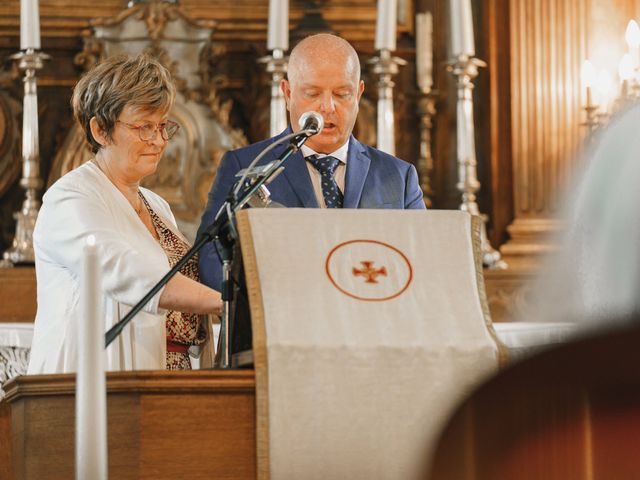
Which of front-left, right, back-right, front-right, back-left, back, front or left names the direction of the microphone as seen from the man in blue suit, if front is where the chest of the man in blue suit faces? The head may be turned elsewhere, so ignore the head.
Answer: front

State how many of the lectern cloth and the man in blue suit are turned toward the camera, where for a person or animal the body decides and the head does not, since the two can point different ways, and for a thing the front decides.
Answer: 2

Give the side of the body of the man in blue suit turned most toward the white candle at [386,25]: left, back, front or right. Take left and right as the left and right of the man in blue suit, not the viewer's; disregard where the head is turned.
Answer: back

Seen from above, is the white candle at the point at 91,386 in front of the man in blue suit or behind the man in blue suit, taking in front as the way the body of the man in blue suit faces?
in front

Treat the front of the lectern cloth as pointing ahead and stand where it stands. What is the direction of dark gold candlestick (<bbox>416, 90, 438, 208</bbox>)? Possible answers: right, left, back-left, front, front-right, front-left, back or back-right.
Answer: back

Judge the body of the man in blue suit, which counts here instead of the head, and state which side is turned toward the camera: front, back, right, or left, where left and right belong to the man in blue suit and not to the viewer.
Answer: front

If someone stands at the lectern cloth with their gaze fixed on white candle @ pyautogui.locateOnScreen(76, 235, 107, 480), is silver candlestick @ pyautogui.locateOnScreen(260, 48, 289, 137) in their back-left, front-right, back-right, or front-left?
back-right
